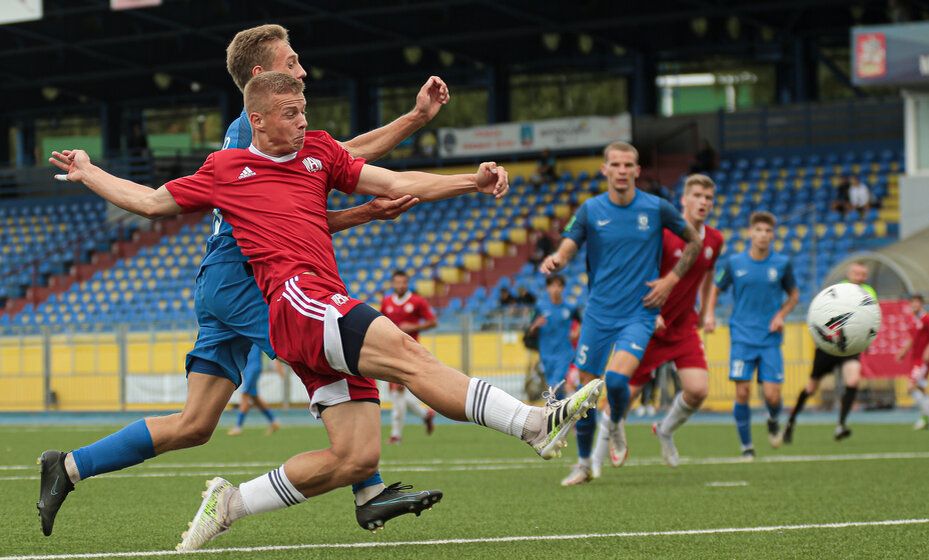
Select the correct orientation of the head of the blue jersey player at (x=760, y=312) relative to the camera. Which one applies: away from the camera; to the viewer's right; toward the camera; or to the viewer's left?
toward the camera

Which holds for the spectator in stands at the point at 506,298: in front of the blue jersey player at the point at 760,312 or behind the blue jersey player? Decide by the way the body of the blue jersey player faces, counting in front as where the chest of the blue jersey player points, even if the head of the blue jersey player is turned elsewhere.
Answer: behind

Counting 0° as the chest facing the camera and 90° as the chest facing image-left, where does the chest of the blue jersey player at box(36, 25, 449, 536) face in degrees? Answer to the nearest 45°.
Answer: approximately 270°

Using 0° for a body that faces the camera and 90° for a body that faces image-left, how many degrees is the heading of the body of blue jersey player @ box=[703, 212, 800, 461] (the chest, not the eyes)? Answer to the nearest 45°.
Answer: approximately 0°

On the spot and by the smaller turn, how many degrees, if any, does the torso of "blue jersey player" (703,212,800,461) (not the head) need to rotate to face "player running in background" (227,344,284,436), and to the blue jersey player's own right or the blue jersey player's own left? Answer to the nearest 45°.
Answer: approximately 135° to the blue jersey player's own right

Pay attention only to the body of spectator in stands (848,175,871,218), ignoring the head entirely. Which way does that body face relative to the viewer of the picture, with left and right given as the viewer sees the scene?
facing the viewer

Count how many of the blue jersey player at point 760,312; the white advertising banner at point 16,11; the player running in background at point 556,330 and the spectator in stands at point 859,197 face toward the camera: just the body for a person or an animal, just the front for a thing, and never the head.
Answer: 4

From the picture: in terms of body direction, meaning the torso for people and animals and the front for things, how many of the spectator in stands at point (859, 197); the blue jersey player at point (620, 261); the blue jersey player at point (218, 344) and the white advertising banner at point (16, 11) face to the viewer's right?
1

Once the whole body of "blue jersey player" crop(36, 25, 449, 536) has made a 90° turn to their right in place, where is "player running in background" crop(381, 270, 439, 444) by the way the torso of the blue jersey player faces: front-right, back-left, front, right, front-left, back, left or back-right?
back

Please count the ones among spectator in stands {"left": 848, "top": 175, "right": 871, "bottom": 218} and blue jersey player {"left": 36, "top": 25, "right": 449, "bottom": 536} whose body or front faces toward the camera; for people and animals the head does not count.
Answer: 1

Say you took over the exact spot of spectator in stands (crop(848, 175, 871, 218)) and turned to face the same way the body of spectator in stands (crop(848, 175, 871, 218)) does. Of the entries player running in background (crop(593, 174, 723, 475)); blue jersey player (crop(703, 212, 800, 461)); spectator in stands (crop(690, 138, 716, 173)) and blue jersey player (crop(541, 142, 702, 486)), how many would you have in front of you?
3

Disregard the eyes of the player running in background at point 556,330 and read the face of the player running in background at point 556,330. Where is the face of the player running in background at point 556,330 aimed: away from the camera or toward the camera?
toward the camera

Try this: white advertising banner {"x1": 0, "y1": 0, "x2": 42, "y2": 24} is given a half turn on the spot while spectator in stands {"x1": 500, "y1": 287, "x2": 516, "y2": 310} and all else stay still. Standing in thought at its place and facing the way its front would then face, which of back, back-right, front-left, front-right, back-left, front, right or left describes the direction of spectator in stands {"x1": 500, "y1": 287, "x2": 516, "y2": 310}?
right

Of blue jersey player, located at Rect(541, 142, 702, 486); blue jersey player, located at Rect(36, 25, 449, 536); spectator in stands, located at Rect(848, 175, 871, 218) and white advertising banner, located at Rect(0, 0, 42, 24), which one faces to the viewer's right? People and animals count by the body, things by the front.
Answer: blue jersey player, located at Rect(36, 25, 449, 536)

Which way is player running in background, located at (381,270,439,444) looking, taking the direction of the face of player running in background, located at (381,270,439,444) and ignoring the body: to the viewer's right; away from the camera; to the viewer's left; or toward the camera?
toward the camera
